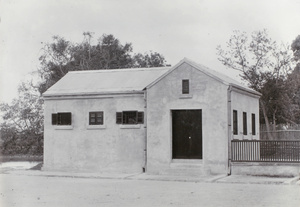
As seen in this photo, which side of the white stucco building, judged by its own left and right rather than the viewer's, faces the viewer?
front

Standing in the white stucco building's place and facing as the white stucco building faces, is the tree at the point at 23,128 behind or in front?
behind
